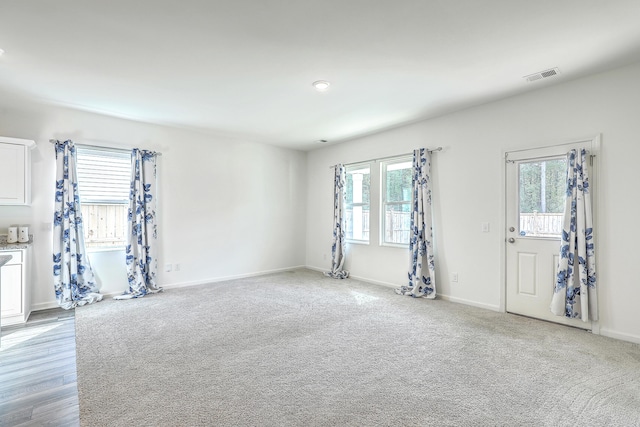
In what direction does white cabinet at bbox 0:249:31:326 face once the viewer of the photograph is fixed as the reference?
facing the viewer

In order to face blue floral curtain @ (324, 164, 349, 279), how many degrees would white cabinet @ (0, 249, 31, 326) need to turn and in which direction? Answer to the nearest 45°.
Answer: approximately 90° to its left

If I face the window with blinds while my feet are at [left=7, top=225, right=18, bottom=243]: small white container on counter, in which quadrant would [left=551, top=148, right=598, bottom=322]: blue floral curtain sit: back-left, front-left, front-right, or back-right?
front-right

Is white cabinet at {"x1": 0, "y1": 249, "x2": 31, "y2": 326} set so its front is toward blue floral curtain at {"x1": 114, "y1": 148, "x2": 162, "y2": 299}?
no

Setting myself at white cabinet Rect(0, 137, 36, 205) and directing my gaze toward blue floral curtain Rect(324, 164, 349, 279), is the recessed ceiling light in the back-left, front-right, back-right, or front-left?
front-right

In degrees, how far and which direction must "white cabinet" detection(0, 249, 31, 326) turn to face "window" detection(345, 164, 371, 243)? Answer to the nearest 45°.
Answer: approximately 90° to its left

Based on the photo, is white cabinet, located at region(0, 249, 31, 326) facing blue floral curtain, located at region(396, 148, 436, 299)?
no

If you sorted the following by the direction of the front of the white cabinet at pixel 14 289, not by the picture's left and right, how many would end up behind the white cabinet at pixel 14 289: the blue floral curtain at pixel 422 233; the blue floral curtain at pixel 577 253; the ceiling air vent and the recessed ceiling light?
0

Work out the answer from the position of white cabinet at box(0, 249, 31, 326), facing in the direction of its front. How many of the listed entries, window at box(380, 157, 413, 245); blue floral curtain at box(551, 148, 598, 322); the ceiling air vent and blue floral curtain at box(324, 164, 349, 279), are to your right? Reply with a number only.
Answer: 0

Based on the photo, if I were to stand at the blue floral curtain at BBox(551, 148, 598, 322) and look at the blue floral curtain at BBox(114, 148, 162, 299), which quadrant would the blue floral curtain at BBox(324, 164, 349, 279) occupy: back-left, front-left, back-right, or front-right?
front-right

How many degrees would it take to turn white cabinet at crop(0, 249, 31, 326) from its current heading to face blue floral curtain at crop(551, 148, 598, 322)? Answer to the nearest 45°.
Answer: approximately 45° to its left

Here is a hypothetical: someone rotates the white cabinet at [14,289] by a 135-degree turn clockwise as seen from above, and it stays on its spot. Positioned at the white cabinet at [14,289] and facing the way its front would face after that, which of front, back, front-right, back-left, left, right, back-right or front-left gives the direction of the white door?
back

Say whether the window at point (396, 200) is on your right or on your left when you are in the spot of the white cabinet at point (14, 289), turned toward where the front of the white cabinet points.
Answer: on your left
